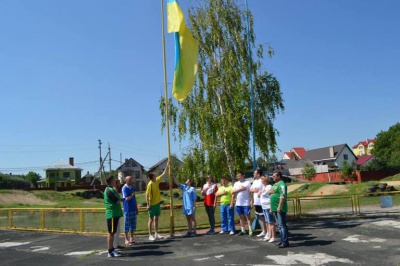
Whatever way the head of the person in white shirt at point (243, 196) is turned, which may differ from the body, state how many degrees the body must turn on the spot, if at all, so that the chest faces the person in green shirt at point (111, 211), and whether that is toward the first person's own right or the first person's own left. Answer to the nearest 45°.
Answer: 0° — they already face them

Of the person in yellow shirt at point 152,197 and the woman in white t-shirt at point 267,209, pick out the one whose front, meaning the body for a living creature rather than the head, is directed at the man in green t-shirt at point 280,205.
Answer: the person in yellow shirt

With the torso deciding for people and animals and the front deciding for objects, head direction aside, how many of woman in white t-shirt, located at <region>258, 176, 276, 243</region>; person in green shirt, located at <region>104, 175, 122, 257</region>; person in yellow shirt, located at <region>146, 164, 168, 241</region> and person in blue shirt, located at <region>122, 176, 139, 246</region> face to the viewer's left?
1

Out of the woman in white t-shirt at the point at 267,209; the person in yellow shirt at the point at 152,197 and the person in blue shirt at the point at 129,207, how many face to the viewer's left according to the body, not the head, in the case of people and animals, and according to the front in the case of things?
1

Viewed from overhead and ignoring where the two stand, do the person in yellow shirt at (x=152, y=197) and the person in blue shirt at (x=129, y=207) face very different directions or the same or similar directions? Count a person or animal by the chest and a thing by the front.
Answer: same or similar directions

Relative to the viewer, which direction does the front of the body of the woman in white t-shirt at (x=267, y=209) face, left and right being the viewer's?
facing to the left of the viewer

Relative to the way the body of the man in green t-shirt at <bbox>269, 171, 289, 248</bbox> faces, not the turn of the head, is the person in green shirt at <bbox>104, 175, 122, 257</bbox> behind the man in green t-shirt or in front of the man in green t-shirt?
in front

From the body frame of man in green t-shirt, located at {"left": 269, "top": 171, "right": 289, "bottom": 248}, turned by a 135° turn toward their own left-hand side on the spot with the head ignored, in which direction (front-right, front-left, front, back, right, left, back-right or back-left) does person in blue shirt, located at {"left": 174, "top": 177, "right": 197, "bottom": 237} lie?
back

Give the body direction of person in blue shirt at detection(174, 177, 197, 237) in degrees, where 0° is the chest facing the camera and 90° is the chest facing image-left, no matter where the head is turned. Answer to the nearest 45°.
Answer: approximately 45°

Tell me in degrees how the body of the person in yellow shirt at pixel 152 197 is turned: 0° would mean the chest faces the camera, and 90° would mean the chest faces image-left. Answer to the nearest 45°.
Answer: approximately 315°

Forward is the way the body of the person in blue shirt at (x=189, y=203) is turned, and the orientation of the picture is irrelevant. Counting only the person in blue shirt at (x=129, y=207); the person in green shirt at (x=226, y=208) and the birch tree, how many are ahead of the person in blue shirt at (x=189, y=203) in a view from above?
1

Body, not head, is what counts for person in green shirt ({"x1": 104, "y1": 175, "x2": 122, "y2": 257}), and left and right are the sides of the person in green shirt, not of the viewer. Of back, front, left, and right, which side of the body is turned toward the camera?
right

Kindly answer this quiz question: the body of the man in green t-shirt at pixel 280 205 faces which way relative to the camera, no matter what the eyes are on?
to the viewer's left
